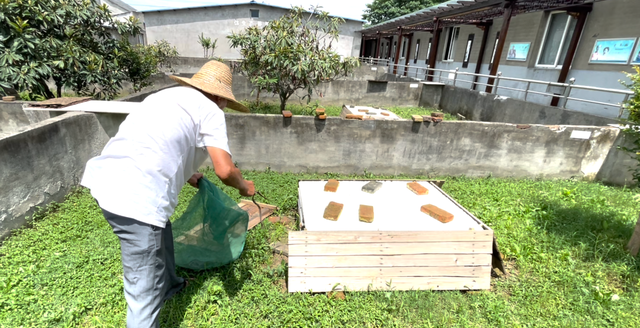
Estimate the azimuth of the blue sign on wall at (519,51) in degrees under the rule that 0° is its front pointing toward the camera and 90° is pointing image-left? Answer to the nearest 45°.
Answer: approximately 45°

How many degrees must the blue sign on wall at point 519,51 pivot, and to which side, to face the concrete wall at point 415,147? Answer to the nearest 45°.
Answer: approximately 45° to its left

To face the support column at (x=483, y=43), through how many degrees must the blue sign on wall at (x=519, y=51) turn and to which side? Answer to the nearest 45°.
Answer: approximately 90° to its right

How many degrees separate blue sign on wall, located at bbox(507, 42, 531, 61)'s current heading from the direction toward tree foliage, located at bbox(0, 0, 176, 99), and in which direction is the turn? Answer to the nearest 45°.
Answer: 0° — it already faces it

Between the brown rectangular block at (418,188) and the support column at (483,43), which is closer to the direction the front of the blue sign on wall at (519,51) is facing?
the brown rectangular block

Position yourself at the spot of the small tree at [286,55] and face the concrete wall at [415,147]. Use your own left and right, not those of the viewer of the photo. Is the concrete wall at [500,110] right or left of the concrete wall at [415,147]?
left

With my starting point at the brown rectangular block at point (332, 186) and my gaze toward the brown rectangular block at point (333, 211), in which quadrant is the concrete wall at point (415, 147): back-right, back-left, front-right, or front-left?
back-left

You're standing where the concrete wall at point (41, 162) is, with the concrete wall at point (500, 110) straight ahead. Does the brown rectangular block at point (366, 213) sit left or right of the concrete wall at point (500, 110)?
right

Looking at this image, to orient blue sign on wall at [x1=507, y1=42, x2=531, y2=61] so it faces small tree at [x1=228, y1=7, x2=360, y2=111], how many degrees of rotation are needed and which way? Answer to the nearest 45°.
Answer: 0° — it already faces it

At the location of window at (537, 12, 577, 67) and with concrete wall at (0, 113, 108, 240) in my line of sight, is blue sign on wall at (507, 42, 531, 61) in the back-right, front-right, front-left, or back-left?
back-right

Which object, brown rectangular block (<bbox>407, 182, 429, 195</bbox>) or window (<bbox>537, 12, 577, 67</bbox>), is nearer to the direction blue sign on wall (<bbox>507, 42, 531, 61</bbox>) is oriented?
the brown rectangular block

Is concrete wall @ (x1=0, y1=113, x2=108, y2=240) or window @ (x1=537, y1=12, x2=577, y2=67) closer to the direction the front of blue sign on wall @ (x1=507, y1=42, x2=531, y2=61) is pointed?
the concrete wall

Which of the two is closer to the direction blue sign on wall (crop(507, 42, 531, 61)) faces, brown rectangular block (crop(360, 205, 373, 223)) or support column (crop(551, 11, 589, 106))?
the brown rectangular block

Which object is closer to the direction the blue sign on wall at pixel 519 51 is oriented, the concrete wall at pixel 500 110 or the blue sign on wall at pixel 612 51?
the concrete wall

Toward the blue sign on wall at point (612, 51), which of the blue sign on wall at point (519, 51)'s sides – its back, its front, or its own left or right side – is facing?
left

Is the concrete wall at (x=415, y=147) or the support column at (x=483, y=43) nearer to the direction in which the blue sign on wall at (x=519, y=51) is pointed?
the concrete wall

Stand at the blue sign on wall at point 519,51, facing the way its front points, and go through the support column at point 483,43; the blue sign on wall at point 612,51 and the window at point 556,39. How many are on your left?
2

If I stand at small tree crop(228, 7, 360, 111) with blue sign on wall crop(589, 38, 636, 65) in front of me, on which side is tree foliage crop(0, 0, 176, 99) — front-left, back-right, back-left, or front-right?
back-right

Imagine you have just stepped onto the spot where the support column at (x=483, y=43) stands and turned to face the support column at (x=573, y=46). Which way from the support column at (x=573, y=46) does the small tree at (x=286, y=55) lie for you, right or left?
right
